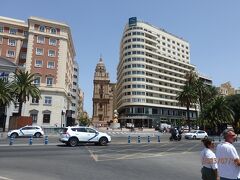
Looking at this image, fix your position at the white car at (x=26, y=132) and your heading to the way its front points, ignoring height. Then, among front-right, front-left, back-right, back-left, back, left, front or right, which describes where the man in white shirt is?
left

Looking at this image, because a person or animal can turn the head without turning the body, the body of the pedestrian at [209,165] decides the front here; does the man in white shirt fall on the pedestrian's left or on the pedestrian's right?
on the pedestrian's right

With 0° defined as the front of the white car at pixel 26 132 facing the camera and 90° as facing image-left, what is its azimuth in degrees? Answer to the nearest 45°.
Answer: approximately 90°

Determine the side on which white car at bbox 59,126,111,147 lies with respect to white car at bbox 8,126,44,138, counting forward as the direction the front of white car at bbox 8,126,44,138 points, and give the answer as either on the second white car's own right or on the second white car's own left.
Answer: on the second white car's own left
